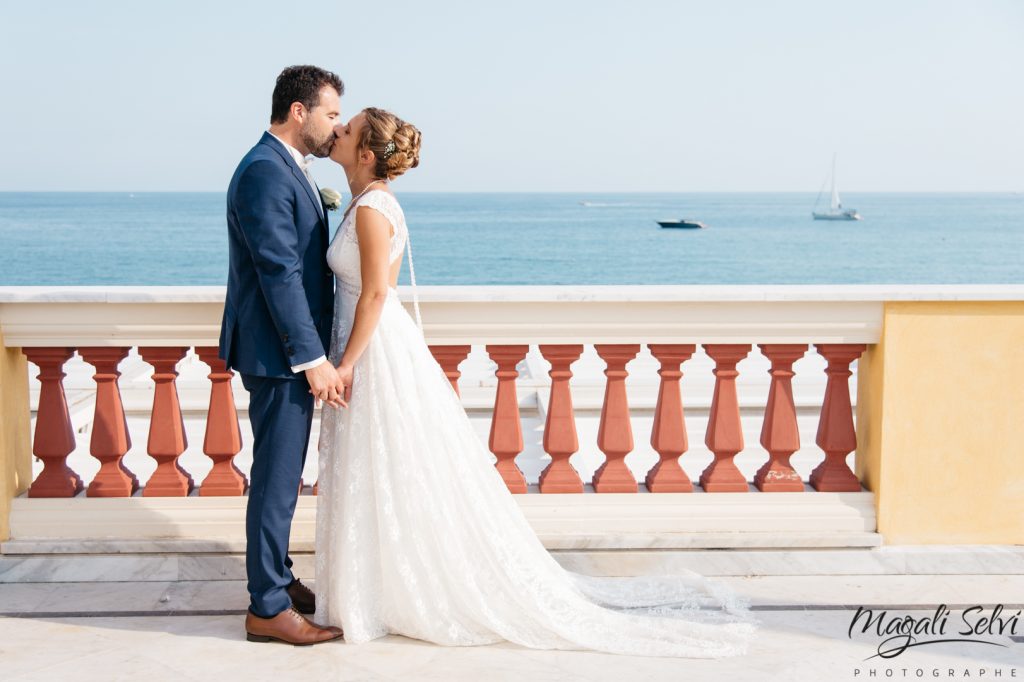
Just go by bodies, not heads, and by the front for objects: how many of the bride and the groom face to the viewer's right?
1

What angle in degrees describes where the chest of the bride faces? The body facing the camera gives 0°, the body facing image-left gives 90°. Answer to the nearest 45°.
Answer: approximately 90°

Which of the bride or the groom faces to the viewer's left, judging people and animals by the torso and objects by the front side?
the bride

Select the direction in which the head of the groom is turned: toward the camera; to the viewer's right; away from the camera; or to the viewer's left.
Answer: to the viewer's right

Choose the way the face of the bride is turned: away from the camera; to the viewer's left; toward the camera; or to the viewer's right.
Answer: to the viewer's left

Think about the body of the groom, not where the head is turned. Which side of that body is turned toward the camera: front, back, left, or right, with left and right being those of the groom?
right

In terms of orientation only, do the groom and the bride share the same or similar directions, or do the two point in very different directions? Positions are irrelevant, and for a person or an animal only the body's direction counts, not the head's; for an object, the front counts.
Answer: very different directions
